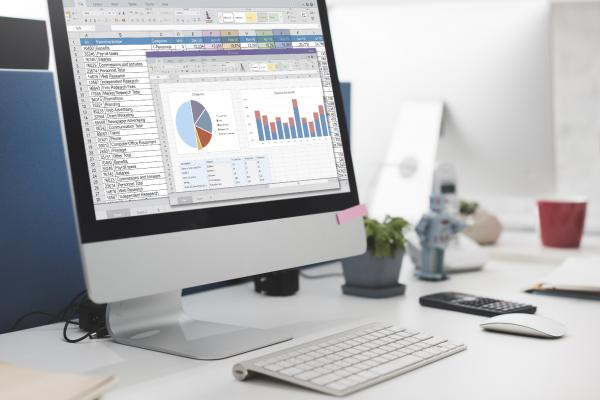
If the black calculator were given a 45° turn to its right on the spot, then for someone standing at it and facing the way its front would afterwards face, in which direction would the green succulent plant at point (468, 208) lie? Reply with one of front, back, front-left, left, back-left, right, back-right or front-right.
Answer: back

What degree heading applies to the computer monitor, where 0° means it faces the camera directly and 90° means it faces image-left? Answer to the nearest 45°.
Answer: approximately 315°

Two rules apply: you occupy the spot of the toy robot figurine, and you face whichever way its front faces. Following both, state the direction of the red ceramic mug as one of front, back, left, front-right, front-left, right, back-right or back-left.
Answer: back-left

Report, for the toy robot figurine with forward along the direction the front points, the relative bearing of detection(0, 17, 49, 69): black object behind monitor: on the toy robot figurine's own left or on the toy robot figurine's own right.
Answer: on the toy robot figurine's own right

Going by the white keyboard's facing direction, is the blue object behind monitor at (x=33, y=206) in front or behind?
behind

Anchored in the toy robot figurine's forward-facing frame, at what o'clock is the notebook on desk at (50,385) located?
The notebook on desk is roughly at 1 o'clock from the toy robot figurine.

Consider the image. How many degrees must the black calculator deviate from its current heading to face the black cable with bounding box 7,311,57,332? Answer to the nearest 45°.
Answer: approximately 135° to its right
